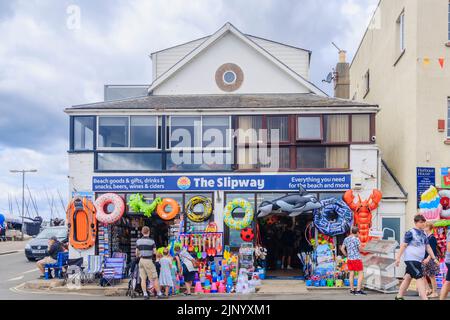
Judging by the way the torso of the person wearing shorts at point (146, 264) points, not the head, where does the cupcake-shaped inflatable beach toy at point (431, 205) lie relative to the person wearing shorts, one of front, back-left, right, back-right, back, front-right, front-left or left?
right

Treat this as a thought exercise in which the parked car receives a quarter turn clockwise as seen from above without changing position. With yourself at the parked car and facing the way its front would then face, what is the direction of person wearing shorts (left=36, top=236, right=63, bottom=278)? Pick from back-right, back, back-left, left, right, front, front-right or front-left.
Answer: back-left

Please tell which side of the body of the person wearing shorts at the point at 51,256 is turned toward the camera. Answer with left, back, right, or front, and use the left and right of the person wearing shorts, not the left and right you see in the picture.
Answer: left

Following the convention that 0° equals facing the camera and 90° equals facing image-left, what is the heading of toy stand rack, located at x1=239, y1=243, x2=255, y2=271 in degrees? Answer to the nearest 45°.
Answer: approximately 0°

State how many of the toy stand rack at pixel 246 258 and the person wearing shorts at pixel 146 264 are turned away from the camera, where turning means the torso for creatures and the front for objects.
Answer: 1

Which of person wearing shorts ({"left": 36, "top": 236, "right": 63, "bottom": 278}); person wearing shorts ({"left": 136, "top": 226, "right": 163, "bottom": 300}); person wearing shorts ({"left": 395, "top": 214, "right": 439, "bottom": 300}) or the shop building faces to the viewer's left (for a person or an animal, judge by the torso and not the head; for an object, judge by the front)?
person wearing shorts ({"left": 36, "top": 236, "right": 63, "bottom": 278})

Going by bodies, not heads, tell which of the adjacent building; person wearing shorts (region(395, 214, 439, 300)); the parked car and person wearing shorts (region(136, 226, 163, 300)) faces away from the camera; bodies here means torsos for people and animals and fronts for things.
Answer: person wearing shorts (region(136, 226, 163, 300))

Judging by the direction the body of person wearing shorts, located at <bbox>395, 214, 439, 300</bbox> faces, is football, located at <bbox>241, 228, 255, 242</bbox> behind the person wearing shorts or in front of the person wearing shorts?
behind

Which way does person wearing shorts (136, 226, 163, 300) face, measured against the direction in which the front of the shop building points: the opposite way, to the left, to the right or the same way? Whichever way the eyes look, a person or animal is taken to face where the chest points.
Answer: the opposite way

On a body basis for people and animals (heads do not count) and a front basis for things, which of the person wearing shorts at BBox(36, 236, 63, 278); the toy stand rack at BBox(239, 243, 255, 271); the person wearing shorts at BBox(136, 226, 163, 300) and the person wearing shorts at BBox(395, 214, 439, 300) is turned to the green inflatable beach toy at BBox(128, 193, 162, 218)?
the person wearing shorts at BBox(136, 226, 163, 300)

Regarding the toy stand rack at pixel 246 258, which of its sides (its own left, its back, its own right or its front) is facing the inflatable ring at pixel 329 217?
left

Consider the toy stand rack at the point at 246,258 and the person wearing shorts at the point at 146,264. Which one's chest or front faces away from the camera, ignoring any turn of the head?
the person wearing shorts
